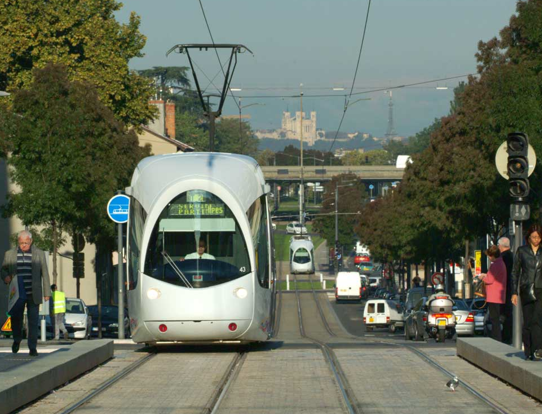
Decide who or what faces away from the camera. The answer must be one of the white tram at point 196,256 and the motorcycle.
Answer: the motorcycle

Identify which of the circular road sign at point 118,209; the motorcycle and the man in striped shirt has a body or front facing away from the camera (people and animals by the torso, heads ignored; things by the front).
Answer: the motorcycle

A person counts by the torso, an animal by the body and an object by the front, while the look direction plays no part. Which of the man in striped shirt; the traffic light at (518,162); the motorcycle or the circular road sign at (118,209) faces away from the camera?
the motorcycle

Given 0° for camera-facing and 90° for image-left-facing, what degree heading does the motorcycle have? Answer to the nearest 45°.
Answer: approximately 180°

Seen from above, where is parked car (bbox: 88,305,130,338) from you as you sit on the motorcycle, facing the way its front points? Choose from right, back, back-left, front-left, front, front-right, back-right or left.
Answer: front-left

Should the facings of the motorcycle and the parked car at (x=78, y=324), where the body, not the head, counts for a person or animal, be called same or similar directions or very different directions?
very different directions

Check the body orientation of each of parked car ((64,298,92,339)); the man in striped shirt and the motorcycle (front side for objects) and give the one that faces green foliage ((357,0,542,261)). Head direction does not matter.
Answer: the motorcycle

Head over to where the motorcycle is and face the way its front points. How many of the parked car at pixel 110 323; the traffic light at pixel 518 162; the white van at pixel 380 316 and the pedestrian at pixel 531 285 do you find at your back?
2

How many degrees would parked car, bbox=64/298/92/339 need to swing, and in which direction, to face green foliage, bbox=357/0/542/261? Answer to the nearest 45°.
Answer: approximately 90° to its left
